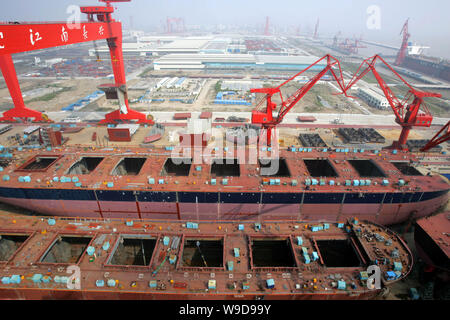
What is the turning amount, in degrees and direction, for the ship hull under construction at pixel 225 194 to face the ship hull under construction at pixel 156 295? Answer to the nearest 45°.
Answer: approximately 90° to its right

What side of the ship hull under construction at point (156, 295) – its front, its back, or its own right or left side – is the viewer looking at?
right

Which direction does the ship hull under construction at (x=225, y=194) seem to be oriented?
to the viewer's right
